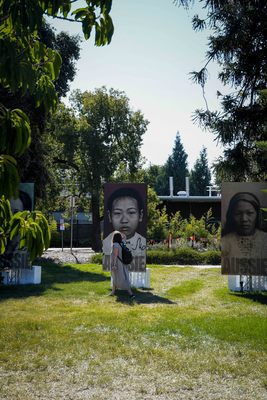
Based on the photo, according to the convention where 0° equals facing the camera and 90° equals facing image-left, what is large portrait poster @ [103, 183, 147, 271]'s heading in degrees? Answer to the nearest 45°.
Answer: approximately 0°

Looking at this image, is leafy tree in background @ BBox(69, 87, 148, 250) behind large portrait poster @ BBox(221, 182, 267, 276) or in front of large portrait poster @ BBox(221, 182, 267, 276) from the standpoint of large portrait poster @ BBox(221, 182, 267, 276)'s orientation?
behind

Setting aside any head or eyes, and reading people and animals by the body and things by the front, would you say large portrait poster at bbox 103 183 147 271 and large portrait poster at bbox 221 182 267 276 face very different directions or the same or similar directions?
same or similar directions

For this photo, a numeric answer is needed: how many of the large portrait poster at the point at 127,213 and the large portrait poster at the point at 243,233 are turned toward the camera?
2

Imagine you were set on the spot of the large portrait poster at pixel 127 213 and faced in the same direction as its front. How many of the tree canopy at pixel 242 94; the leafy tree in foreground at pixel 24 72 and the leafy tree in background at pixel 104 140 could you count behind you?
1

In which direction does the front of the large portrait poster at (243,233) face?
toward the camera

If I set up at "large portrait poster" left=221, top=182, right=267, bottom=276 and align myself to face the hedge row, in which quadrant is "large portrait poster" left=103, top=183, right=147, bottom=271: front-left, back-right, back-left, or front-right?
front-left

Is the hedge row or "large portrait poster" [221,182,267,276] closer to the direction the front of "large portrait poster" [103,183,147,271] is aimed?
the large portrait poster

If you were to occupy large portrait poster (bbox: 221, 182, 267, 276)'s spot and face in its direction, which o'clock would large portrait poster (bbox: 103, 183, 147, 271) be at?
large portrait poster (bbox: 103, 183, 147, 271) is roughly at 3 o'clock from large portrait poster (bbox: 221, 182, 267, 276).

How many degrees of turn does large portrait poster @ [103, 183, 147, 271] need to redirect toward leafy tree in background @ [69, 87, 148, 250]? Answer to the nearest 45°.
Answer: approximately 180°

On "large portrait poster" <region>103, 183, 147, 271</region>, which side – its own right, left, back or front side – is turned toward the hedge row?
back
